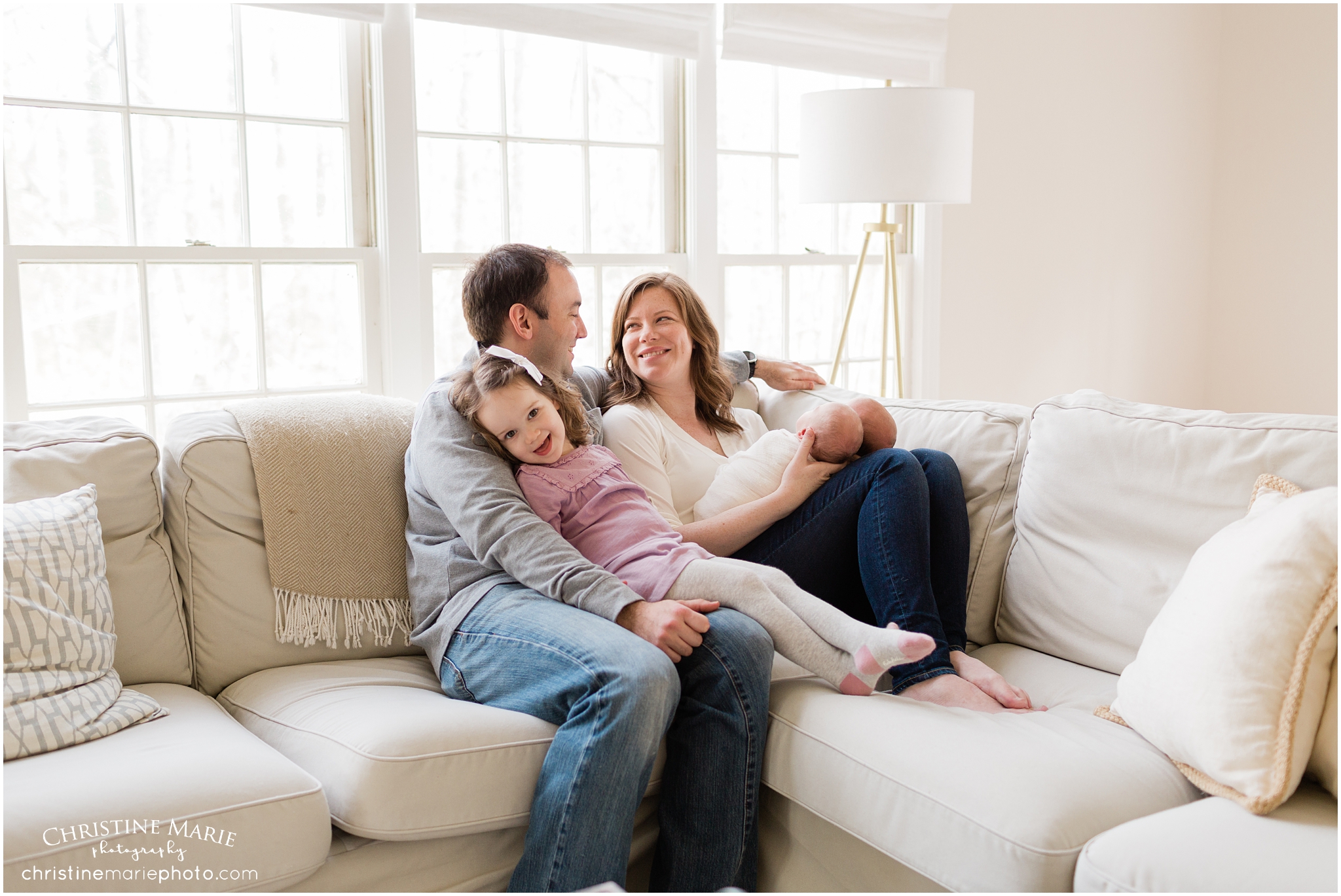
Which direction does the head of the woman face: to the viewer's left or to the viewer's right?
to the viewer's left

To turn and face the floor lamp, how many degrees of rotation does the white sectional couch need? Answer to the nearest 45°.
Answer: approximately 180°

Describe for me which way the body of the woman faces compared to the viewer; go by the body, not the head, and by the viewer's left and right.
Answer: facing the viewer and to the right of the viewer

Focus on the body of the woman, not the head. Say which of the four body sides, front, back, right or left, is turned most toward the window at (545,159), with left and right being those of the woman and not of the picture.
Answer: back

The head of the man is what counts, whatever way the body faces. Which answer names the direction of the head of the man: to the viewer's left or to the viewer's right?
to the viewer's right

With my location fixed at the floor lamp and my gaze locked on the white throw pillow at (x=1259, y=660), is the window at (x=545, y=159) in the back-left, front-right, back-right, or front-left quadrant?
back-right

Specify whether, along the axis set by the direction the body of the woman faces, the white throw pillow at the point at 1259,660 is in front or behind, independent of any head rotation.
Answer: in front

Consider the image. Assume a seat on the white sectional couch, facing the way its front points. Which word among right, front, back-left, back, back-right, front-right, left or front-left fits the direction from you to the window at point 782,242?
back
